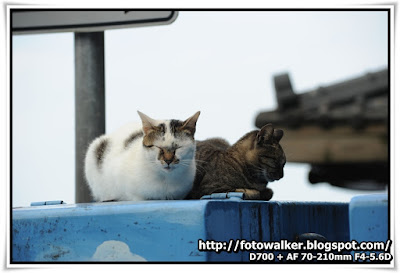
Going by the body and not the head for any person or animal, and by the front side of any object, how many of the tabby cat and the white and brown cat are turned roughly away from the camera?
0

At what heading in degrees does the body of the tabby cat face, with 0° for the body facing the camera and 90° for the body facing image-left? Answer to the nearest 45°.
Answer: approximately 270°

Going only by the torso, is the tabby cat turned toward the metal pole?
no

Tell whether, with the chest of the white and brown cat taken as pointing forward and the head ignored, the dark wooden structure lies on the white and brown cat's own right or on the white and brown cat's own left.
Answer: on the white and brown cat's own left

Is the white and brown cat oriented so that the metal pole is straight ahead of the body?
no

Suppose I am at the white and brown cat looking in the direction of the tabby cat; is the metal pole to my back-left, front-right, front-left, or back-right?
back-left

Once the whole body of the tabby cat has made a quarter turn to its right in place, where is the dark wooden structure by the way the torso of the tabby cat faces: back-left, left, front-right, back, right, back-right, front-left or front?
back-left

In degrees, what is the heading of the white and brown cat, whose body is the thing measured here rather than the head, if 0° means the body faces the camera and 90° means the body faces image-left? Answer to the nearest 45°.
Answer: approximately 315°
